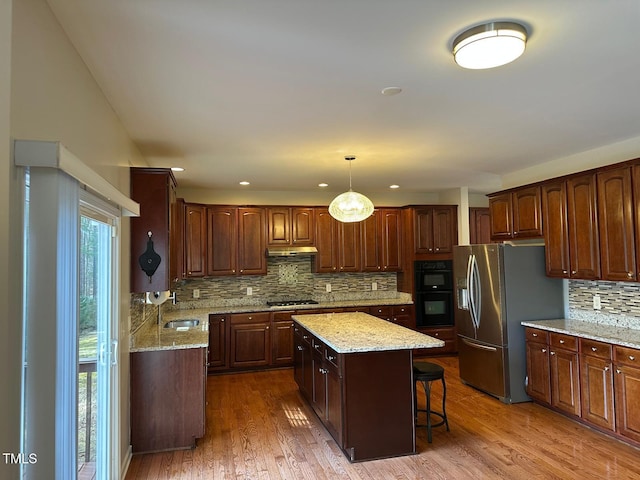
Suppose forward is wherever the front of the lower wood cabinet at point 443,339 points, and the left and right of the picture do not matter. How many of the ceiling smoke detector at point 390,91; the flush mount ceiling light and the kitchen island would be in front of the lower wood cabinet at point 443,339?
3

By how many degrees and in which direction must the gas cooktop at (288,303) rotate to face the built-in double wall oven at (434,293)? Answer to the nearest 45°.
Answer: approximately 90° to its left

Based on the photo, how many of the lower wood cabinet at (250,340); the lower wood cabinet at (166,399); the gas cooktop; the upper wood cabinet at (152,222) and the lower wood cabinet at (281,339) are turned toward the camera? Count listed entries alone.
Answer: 3

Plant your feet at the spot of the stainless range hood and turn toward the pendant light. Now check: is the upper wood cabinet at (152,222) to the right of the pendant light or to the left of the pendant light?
right

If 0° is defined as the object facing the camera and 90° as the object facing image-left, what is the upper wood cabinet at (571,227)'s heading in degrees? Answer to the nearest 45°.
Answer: approximately 45°

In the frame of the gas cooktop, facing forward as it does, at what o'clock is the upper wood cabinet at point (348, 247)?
The upper wood cabinet is roughly at 9 o'clock from the gas cooktop.

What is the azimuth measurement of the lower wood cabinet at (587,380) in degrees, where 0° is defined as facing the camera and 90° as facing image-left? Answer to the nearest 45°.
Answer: approximately 45°

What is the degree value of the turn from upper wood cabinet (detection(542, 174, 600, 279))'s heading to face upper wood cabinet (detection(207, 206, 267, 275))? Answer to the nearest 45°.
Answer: approximately 45° to its right
